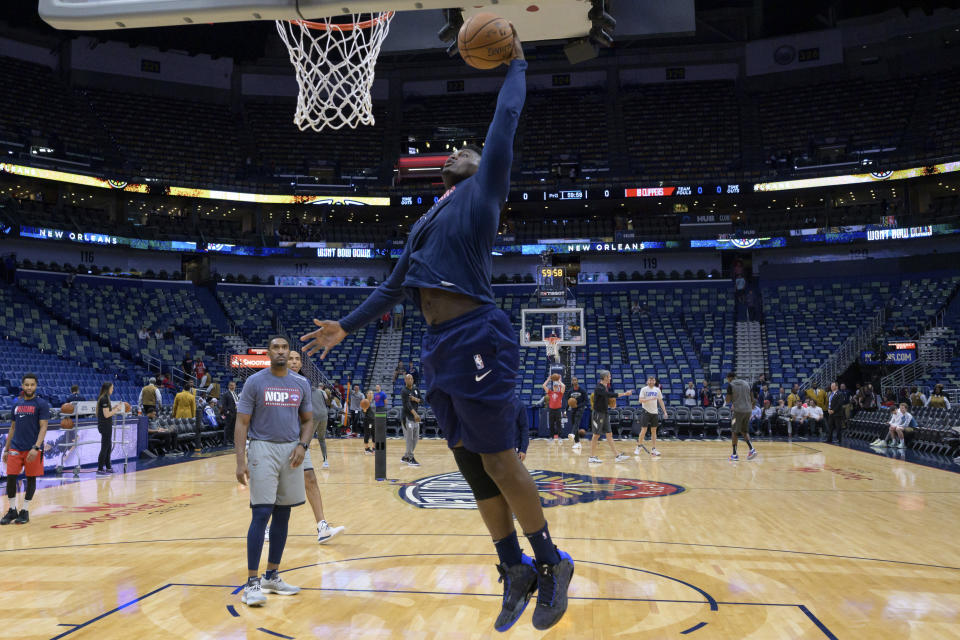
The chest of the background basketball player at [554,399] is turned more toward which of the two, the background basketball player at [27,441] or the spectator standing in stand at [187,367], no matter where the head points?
the background basketball player

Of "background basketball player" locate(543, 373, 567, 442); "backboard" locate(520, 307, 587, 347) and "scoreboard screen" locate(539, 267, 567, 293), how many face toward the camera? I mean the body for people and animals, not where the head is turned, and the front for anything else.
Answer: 3

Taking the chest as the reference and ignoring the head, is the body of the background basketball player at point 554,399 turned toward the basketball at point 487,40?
yes

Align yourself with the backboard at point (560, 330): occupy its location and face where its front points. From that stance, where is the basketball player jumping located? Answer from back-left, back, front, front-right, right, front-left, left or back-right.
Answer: front

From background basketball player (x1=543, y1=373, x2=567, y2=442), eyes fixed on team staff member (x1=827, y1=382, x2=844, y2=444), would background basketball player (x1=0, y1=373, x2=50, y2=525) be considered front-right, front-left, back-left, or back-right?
back-right

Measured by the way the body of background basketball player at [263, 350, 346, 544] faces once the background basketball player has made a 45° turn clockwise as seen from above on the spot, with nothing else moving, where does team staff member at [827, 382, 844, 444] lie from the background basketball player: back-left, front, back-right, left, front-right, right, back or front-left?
back-left

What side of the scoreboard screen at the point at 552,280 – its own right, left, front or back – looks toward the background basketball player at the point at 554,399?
front

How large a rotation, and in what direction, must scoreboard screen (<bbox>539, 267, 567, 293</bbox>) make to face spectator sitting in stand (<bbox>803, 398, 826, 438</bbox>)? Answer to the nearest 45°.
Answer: approximately 45° to its left

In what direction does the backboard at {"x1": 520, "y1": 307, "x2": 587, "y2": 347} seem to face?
toward the camera

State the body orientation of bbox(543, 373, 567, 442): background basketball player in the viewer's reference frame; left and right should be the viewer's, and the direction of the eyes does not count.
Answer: facing the viewer

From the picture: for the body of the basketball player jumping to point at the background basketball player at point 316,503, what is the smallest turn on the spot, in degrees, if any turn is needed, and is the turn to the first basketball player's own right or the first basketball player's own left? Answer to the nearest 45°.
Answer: approximately 135° to the first basketball player's own right

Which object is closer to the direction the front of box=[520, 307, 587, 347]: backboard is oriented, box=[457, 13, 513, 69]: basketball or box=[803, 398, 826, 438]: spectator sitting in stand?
the basketball

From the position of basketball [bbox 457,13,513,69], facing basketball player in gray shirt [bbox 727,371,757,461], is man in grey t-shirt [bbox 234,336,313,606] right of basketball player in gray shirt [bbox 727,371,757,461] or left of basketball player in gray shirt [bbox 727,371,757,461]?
left

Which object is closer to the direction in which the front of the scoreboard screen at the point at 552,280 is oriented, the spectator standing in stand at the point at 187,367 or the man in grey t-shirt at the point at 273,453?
the man in grey t-shirt

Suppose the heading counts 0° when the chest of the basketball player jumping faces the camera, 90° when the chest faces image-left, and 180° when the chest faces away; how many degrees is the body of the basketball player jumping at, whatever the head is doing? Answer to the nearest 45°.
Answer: approximately 45°
